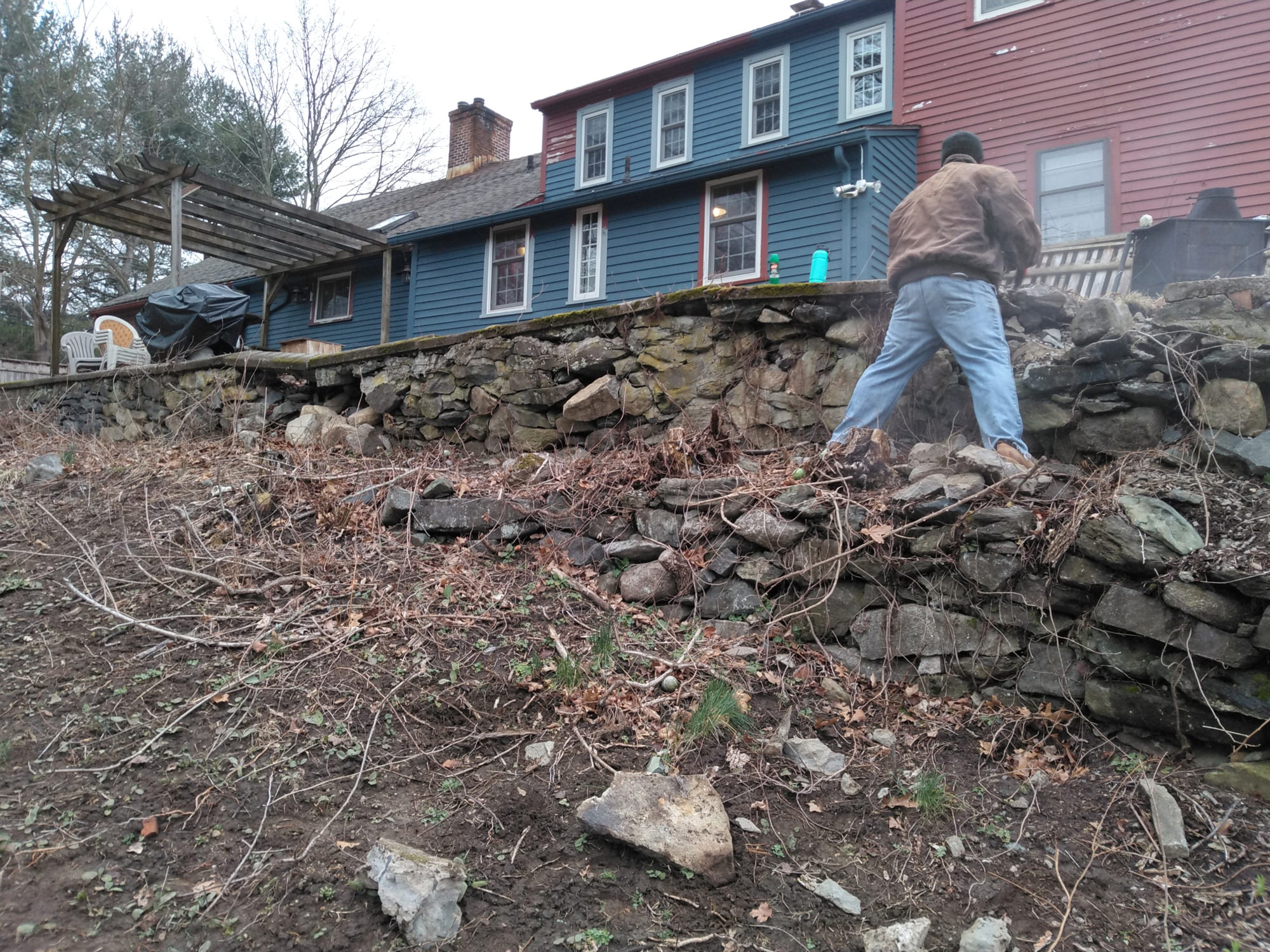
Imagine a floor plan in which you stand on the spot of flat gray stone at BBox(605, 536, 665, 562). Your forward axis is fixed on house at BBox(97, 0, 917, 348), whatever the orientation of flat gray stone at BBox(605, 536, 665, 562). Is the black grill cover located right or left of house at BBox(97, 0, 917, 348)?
left

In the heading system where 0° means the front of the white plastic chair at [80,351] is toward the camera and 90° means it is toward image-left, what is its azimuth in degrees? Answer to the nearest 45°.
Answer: approximately 315°

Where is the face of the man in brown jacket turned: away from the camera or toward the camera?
away from the camera
